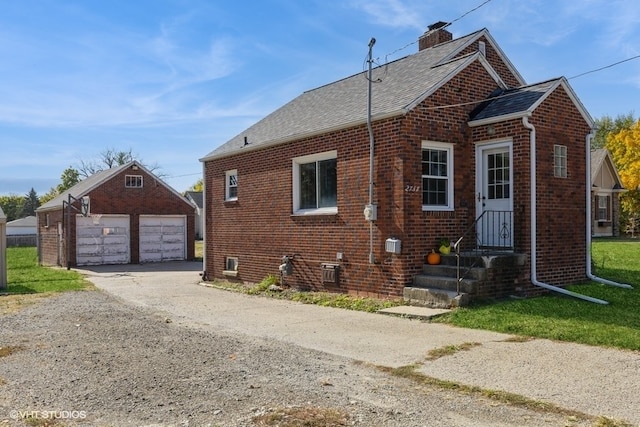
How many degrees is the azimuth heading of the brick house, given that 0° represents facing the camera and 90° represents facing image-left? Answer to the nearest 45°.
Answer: approximately 315°

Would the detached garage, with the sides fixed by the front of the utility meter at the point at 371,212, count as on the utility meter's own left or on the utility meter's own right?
on the utility meter's own right

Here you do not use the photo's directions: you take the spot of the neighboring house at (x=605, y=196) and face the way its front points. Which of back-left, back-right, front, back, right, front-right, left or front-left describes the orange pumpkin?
front-right

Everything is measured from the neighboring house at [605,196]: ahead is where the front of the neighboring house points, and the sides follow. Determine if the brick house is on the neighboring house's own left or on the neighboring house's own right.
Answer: on the neighboring house's own right

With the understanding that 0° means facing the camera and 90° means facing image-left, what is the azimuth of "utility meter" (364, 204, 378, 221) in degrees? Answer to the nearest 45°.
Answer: approximately 45°

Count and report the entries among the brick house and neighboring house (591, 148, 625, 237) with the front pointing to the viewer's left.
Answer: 0

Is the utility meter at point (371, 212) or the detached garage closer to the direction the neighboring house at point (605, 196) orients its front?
the utility meter

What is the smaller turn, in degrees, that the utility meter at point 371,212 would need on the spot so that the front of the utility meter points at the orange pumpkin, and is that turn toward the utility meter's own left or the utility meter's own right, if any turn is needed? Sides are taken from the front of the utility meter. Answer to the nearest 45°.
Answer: approximately 135° to the utility meter's own left
